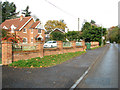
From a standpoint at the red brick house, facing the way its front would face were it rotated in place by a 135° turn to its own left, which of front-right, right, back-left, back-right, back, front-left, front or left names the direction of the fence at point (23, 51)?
back

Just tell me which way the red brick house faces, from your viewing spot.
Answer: facing the viewer and to the right of the viewer

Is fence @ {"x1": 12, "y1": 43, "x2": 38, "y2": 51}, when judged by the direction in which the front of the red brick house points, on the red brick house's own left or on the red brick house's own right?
on the red brick house's own right
